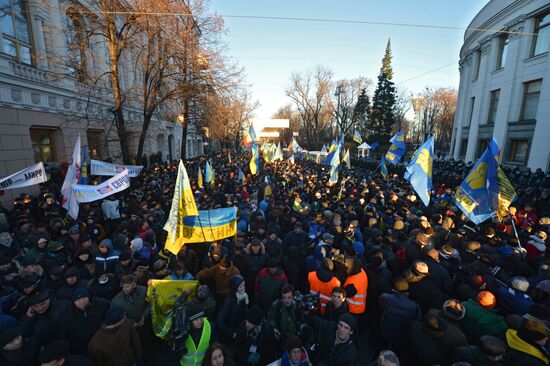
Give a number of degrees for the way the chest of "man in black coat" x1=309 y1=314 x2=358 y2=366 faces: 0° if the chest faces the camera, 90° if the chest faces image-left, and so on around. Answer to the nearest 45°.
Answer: approximately 45°

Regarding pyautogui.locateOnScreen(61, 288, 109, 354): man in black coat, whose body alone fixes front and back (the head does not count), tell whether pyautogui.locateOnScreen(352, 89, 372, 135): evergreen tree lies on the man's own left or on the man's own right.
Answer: on the man's own left

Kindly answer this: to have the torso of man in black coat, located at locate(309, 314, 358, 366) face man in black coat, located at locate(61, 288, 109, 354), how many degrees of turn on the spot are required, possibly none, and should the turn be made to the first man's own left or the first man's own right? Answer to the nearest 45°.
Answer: approximately 45° to the first man's own right

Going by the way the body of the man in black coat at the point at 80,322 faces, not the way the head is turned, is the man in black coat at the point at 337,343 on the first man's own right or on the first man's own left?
on the first man's own left

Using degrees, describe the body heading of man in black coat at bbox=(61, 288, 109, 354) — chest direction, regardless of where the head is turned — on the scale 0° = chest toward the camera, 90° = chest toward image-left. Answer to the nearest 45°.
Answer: approximately 0°

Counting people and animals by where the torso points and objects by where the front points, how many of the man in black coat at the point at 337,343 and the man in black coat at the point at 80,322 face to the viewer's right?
0

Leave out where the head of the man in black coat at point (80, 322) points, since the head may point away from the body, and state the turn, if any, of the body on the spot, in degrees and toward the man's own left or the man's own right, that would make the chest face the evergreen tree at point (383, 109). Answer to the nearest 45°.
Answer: approximately 135° to the man's own left

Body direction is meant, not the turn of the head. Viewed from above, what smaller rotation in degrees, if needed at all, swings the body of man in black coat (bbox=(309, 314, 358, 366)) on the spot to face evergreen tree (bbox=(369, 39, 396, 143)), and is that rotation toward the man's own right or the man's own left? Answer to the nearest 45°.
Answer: approximately 135° to the man's own right

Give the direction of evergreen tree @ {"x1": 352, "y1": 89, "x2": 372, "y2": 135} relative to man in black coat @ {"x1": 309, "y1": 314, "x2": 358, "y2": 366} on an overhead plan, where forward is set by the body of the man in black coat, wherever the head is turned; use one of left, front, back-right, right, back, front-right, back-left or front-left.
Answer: back-right

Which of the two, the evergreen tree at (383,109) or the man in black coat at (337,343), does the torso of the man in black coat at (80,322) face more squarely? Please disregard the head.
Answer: the man in black coat

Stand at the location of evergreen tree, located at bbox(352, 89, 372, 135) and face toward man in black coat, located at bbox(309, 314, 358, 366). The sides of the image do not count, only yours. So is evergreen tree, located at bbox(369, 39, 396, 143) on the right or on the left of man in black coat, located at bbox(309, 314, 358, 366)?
left
